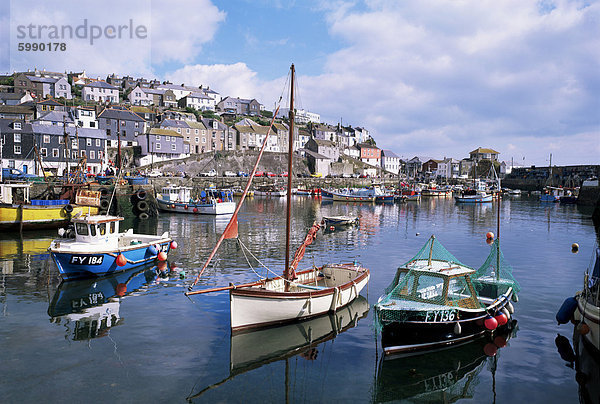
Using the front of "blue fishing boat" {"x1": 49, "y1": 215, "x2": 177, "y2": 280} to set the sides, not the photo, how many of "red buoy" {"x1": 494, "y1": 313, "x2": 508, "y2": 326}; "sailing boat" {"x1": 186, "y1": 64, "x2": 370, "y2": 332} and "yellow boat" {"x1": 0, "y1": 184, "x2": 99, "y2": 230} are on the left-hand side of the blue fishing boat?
2

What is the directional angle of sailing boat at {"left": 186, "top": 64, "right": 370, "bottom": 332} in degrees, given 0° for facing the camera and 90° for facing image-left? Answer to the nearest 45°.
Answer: approximately 45°

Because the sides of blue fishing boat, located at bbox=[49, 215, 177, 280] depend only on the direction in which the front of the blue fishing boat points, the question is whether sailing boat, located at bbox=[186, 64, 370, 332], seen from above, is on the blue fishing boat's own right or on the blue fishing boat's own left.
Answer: on the blue fishing boat's own left

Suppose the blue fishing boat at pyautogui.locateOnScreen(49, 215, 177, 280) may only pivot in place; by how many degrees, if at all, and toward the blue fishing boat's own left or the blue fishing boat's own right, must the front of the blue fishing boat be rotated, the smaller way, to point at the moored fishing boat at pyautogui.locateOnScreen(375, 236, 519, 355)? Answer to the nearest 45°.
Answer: approximately 90° to the blue fishing boat's own left

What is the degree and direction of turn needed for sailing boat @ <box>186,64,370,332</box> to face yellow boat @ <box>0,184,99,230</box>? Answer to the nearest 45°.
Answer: approximately 90° to its right
